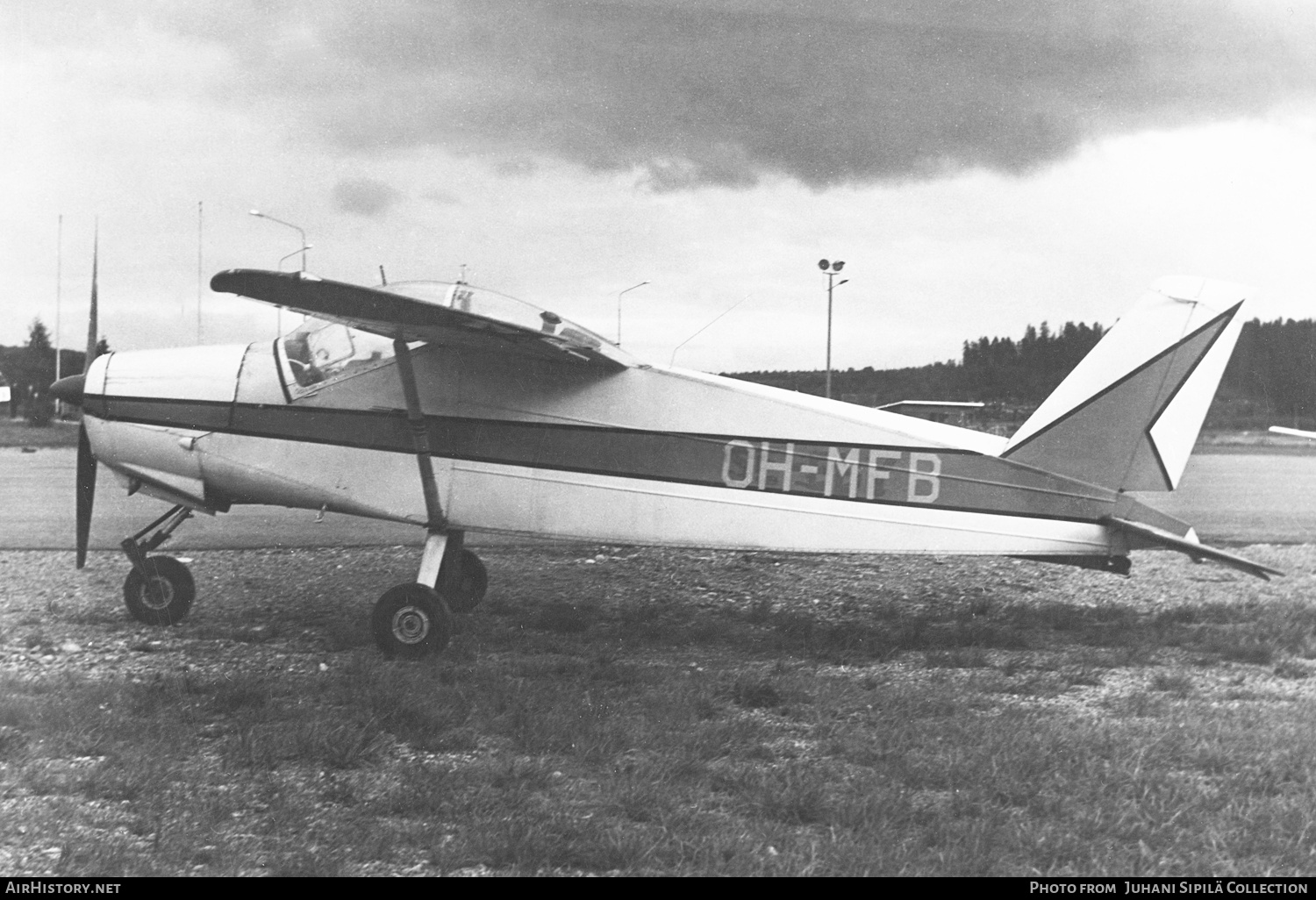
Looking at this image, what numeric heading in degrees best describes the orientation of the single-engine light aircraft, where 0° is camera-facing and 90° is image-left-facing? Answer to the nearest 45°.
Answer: approximately 90°
